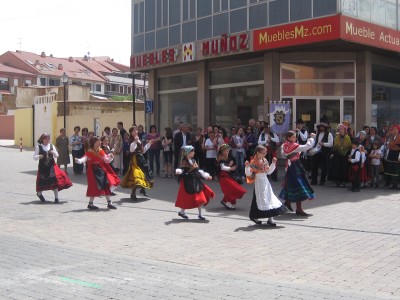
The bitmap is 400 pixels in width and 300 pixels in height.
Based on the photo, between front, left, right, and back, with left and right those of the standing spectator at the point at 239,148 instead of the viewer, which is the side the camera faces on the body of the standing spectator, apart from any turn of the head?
front

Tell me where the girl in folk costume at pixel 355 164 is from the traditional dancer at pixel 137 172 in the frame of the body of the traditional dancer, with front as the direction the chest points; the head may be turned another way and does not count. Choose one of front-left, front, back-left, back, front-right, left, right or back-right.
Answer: front-left

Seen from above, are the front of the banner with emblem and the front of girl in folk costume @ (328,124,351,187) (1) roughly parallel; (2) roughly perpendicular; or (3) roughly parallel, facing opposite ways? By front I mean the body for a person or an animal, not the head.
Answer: roughly parallel

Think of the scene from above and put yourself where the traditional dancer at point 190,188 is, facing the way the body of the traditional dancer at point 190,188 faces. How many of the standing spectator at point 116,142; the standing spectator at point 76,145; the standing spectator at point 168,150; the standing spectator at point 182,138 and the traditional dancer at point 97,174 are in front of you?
0

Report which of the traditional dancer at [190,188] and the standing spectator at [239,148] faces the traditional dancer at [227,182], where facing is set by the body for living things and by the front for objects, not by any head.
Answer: the standing spectator

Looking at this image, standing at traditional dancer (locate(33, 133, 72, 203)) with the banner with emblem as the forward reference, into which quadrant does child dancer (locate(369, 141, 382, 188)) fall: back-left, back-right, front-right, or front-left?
front-right

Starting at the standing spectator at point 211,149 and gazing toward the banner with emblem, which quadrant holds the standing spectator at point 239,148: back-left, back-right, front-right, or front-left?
front-right

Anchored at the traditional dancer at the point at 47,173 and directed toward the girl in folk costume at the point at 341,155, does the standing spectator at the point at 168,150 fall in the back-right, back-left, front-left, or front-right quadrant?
front-left

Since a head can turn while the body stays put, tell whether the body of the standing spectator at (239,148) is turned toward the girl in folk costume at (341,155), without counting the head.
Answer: no

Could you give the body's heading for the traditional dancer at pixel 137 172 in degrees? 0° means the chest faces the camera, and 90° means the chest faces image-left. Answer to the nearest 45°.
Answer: approximately 315°

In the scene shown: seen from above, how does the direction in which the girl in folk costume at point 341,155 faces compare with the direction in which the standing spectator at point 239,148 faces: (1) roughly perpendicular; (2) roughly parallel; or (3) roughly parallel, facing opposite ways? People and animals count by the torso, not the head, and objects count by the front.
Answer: roughly parallel

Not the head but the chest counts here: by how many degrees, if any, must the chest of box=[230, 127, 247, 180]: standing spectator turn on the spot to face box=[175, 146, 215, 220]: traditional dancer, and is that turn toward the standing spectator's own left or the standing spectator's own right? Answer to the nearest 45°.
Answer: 0° — they already face them

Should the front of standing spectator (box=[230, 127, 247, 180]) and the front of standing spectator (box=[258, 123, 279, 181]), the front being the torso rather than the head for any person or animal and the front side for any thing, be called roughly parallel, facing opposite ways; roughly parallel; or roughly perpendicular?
roughly parallel

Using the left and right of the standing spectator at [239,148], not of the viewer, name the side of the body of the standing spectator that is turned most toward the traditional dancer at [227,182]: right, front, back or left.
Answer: front

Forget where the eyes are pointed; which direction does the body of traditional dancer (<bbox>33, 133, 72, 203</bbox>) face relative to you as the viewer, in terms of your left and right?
facing the viewer

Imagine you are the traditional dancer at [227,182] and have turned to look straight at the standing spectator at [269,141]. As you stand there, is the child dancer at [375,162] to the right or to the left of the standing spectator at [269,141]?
right

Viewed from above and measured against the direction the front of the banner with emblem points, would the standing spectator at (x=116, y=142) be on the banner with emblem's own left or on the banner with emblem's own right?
on the banner with emblem's own right

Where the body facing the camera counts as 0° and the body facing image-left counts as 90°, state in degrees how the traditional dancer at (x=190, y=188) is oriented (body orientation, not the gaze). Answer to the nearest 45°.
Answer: approximately 315°

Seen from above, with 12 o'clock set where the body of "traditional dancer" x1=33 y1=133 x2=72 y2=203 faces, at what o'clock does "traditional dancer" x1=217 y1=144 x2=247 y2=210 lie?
"traditional dancer" x1=217 y1=144 x2=247 y2=210 is roughly at 10 o'clock from "traditional dancer" x1=33 y1=133 x2=72 y2=203.

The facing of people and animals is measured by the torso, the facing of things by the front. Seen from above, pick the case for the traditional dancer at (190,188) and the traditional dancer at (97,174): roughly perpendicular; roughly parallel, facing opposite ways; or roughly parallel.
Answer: roughly parallel

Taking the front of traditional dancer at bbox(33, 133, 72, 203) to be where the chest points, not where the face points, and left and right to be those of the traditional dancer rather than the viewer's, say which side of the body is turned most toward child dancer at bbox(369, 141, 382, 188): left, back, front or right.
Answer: left

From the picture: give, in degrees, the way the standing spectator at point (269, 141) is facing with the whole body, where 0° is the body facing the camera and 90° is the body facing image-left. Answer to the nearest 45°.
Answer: approximately 0°
